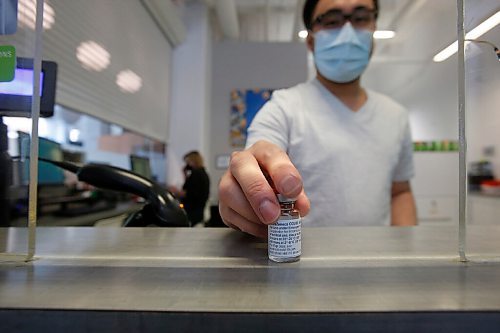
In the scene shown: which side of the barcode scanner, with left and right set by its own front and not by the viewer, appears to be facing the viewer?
right

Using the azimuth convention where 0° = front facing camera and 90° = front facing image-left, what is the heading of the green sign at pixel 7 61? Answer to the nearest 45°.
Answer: approximately 0°

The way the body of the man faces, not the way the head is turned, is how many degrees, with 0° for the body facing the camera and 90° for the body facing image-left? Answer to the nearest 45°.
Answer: approximately 0°

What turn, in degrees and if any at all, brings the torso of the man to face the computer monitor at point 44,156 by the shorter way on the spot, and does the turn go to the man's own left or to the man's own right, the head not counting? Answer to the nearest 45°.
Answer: approximately 135° to the man's own right

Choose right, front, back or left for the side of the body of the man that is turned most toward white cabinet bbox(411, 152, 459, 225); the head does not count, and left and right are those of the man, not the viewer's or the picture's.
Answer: back
